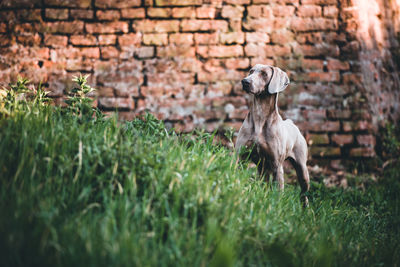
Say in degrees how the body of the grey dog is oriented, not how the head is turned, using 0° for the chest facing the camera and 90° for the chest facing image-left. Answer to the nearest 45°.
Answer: approximately 45°
